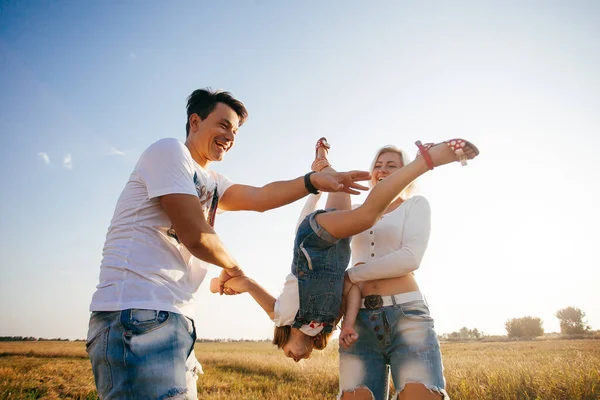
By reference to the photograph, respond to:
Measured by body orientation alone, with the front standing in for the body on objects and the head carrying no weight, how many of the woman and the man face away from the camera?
0

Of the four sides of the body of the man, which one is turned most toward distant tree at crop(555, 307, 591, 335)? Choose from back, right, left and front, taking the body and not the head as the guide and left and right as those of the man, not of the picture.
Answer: left

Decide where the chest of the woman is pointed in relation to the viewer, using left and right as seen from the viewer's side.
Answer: facing the viewer and to the left of the viewer

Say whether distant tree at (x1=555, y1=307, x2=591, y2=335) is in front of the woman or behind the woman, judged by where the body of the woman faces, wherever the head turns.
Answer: behind

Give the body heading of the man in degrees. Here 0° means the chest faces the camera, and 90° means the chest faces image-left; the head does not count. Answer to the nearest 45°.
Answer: approximately 315°

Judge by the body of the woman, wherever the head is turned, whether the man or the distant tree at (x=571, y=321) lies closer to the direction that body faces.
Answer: the man

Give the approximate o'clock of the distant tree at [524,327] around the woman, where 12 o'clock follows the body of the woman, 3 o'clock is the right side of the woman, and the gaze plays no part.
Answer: The distant tree is roughly at 5 o'clock from the woman.

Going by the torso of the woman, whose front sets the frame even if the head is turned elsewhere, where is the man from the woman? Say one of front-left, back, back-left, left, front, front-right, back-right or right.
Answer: front

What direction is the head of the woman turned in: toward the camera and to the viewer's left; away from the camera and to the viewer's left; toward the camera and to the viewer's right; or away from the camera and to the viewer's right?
toward the camera and to the viewer's left

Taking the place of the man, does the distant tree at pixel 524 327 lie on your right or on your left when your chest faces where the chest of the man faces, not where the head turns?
on your left
